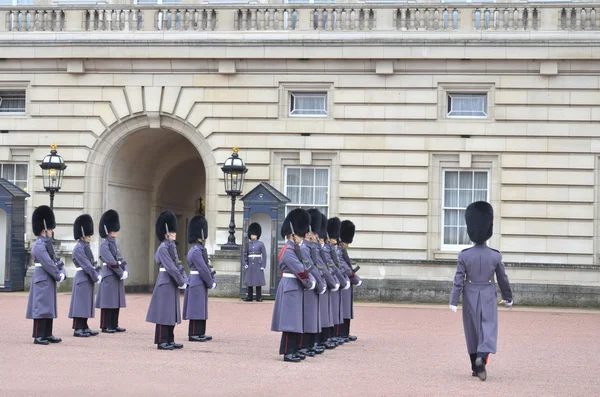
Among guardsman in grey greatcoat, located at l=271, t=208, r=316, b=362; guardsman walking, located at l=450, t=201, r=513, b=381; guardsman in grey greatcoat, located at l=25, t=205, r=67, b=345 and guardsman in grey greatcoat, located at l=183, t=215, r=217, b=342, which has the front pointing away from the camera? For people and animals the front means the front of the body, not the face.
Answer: the guardsman walking

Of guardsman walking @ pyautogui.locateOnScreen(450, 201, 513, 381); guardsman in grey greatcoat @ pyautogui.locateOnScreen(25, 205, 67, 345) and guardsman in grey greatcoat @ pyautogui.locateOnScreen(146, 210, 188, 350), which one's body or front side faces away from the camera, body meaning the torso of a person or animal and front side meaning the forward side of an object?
the guardsman walking

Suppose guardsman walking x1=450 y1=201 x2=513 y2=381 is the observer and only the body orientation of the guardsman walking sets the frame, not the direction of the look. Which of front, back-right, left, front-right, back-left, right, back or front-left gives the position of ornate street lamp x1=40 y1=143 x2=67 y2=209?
front-left

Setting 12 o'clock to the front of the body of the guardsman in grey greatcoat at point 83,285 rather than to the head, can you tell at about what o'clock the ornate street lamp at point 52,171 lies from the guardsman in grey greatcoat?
The ornate street lamp is roughly at 9 o'clock from the guardsman in grey greatcoat.

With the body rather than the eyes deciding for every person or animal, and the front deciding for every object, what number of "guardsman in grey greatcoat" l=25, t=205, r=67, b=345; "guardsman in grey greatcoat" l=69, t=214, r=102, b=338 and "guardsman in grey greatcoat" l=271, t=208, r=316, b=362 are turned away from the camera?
0

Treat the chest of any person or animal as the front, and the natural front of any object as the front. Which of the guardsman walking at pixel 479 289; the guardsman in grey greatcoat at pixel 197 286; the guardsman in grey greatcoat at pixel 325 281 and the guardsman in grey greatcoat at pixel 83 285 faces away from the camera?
the guardsman walking

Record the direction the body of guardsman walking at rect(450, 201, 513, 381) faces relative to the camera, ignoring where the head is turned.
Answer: away from the camera

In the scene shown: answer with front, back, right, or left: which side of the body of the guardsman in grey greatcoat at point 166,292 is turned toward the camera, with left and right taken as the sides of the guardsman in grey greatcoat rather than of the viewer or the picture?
right

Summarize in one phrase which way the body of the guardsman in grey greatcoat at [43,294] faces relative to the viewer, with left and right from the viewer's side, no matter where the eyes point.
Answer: facing to the right of the viewer

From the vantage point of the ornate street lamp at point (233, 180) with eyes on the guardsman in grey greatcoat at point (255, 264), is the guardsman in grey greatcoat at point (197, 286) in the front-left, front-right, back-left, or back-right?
front-right

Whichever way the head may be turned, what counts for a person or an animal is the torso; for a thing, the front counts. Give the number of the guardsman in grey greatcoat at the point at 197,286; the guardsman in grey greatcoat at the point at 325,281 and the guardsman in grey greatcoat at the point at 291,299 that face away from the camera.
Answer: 0

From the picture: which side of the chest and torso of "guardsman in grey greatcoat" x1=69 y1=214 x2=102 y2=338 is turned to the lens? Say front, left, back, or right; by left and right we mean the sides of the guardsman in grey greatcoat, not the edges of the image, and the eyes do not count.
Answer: right

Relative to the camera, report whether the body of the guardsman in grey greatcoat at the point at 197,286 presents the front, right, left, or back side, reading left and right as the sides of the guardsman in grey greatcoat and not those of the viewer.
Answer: right
